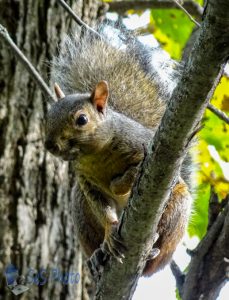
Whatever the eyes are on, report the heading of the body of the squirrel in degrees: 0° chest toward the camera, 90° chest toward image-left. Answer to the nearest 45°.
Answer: approximately 45°

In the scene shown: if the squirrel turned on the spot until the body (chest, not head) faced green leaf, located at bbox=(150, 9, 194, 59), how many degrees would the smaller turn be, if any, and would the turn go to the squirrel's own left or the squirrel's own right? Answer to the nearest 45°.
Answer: approximately 135° to the squirrel's own right
